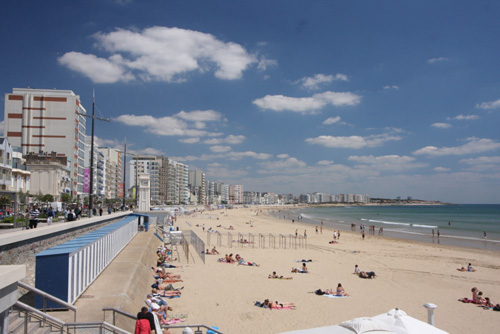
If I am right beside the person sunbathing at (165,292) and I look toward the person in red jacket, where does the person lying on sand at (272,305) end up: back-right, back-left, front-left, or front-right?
front-left

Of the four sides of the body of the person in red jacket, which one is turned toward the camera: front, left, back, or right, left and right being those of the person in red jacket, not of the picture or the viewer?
back

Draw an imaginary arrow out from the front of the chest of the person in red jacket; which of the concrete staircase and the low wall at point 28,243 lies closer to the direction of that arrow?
the low wall

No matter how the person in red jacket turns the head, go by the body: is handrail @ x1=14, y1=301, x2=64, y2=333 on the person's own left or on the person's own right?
on the person's own left

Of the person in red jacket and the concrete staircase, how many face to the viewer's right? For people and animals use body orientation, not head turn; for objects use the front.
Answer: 1

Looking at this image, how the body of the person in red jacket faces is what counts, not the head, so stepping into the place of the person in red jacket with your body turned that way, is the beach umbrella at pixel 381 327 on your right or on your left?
on your right

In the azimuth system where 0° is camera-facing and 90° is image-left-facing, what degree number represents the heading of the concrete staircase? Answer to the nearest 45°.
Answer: approximately 270°

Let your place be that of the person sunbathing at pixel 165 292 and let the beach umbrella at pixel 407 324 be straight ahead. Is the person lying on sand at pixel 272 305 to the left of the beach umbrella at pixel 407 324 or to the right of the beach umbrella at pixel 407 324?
left

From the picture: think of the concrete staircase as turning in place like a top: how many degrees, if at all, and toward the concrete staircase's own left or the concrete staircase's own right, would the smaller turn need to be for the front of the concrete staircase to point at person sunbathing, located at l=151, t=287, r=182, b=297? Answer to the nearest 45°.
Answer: approximately 45° to the concrete staircase's own left

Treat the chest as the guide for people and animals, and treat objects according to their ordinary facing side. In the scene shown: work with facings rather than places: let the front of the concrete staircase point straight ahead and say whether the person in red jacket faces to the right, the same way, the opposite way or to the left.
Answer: to the left
